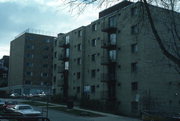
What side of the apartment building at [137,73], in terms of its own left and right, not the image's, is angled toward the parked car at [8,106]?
front

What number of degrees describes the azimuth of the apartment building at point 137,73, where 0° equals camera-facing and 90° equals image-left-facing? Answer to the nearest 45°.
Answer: approximately 45°
